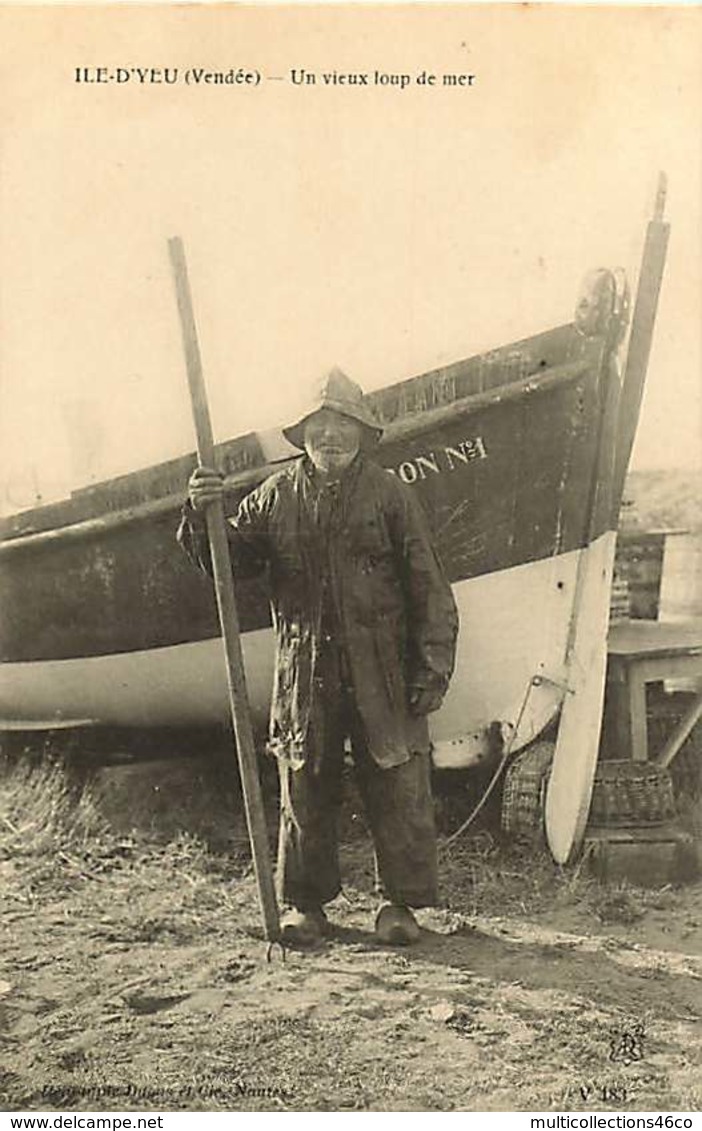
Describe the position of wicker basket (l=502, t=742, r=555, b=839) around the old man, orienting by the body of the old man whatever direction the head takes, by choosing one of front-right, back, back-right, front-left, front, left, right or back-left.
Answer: back-left

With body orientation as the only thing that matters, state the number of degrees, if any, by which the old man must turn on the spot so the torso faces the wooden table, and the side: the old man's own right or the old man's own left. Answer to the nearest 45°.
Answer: approximately 135° to the old man's own left

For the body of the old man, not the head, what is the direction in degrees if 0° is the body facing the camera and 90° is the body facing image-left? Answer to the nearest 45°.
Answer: approximately 0°

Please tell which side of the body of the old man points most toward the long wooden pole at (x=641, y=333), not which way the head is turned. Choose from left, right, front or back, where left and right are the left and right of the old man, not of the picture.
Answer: left

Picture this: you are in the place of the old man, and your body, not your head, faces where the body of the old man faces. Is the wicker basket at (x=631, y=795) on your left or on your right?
on your left
